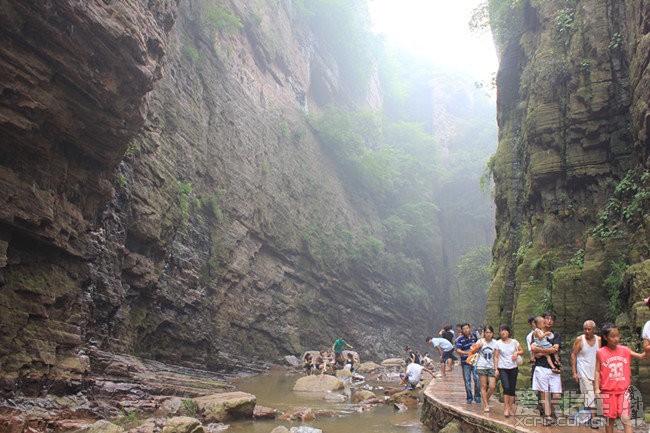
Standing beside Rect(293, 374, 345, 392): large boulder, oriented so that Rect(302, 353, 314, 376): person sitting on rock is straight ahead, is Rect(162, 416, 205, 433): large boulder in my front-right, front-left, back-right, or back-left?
back-left

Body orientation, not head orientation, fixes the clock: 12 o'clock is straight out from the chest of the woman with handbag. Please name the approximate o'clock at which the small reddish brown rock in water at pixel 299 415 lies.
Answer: The small reddish brown rock in water is roughly at 4 o'clock from the woman with handbag.

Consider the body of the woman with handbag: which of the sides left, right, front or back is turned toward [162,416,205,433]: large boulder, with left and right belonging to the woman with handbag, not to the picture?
right

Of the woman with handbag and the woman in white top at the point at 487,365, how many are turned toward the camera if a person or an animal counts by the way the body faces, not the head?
2

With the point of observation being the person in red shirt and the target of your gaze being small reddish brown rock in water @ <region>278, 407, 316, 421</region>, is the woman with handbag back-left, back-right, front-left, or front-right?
front-right

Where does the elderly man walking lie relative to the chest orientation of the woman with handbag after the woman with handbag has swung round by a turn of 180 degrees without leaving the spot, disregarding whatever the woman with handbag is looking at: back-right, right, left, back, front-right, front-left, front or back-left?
back-right

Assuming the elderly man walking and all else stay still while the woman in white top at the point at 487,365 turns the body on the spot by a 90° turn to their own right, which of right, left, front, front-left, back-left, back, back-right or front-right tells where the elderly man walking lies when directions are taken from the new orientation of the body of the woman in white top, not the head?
back-left

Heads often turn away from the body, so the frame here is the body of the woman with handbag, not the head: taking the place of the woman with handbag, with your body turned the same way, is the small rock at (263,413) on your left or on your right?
on your right

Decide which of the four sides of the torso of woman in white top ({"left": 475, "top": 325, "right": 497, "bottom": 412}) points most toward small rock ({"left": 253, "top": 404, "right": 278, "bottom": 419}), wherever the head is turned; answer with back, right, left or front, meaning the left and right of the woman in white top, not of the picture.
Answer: right

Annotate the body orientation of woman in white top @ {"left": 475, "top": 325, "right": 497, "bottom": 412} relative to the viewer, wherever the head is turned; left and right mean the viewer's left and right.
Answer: facing the viewer

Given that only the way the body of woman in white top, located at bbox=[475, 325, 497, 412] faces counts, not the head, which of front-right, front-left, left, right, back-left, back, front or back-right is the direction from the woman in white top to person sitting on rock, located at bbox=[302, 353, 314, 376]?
back-right

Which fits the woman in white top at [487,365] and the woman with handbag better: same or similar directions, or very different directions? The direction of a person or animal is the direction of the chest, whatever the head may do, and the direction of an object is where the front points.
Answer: same or similar directions

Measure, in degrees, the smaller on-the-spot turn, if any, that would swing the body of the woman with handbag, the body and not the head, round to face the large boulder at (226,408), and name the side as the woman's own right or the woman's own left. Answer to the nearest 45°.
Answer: approximately 90° to the woman's own right
